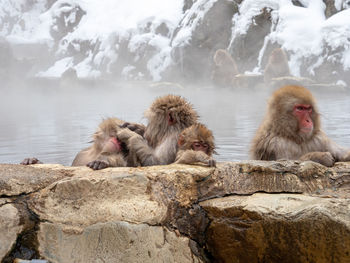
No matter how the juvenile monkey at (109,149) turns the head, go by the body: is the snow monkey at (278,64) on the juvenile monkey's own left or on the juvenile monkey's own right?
on the juvenile monkey's own left

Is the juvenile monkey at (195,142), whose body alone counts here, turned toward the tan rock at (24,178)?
no

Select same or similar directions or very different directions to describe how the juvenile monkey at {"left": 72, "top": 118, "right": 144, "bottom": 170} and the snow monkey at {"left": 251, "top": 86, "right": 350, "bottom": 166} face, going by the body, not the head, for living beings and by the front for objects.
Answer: same or similar directions

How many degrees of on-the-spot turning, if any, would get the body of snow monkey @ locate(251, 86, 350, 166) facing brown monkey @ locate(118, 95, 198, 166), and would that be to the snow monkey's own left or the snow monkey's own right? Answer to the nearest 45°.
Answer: approximately 135° to the snow monkey's own right

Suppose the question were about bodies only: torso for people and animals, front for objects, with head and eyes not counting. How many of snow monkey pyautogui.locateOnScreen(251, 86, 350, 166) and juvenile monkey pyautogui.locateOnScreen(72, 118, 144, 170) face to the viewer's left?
0

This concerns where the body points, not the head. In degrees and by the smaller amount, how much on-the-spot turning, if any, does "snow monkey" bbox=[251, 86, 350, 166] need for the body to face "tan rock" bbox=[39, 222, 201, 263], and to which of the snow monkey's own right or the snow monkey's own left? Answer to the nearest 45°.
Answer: approximately 90° to the snow monkey's own right

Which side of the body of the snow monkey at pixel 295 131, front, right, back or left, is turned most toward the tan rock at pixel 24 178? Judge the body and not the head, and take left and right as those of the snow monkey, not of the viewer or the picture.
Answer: right

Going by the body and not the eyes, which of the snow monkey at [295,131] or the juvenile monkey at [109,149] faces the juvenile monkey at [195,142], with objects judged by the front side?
the juvenile monkey at [109,149]

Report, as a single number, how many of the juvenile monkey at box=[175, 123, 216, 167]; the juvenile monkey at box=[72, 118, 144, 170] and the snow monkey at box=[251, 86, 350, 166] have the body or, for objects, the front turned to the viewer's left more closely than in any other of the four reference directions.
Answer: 0

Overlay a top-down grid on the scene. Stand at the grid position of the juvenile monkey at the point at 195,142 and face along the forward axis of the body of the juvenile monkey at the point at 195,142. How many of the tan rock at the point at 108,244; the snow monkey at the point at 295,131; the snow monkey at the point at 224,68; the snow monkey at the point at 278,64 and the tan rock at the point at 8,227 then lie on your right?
2

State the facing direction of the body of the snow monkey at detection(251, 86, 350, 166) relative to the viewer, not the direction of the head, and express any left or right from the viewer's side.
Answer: facing the viewer and to the right of the viewer

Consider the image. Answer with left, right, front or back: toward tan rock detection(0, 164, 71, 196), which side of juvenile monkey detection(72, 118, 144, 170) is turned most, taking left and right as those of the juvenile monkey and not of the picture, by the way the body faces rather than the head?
right

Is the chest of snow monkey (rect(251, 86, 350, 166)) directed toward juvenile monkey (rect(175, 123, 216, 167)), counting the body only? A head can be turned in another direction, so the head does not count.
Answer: no

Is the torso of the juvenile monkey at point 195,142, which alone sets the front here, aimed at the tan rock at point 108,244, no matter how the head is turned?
no

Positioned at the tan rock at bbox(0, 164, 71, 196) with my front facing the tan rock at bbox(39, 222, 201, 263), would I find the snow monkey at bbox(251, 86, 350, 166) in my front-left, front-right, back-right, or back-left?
front-left

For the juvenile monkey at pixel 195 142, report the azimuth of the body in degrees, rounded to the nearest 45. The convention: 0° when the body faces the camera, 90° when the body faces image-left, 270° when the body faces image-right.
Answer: approximately 315°

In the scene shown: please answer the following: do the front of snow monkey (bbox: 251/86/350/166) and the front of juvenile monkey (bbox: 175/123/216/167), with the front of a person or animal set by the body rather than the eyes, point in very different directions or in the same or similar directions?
same or similar directions

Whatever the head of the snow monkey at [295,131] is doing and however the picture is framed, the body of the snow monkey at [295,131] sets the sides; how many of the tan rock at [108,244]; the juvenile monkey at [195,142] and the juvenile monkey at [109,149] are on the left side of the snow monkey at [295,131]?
0
